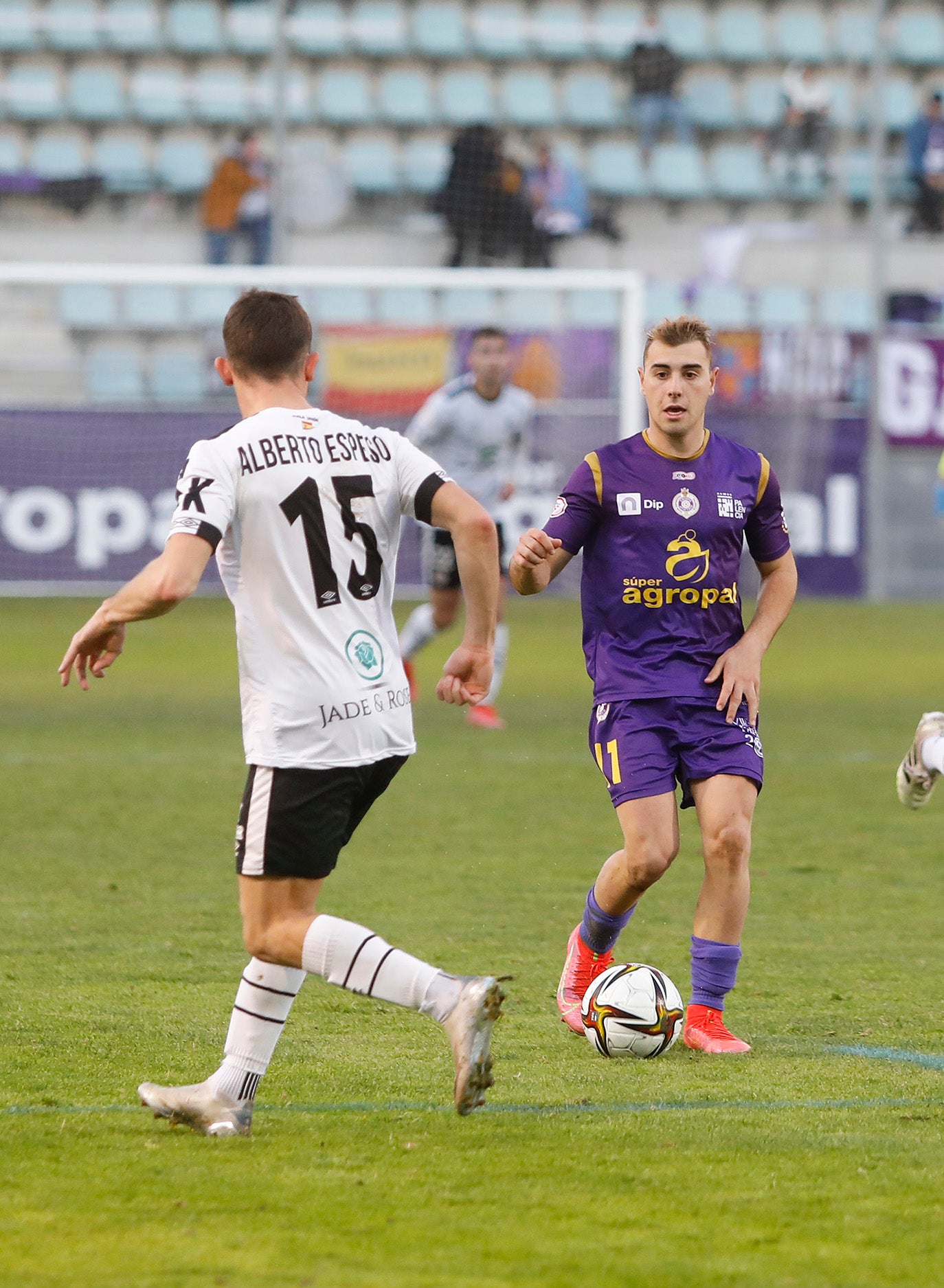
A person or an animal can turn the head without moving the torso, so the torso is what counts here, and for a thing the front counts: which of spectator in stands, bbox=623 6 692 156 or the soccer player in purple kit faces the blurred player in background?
the spectator in stands

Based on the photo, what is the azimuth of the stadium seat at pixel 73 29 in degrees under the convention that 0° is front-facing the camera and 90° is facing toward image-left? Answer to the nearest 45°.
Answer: approximately 0°

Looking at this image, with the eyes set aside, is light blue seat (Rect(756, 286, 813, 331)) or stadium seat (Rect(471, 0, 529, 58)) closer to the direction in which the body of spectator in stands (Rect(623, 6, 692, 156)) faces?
the light blue seat

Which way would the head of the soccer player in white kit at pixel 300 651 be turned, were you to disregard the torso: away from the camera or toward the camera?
away from the camera

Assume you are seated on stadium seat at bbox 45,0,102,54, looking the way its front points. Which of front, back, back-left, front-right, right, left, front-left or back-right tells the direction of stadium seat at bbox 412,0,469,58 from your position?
left

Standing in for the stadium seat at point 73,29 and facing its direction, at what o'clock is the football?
The football is roughly at 12 o'clock from the stadium seat.

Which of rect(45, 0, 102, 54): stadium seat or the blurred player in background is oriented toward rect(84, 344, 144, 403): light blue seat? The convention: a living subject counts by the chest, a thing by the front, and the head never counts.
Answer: the stadium seat

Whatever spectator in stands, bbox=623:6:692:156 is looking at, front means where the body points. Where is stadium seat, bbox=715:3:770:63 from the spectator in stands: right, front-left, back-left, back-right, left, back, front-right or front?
back-left

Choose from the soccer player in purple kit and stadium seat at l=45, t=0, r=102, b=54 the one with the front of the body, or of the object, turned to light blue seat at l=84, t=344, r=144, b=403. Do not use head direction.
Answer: the stadium seat

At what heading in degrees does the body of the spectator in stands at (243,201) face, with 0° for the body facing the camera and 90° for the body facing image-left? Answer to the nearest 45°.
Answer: approximately 315°

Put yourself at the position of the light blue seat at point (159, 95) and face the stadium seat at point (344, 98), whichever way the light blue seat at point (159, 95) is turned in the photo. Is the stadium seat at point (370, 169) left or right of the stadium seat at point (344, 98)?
right
